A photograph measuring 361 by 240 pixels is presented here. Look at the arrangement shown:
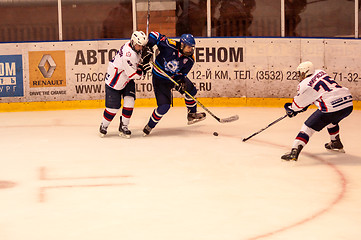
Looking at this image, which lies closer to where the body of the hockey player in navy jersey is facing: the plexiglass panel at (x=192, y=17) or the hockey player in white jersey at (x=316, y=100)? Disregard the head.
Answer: the hockey player in white jersey

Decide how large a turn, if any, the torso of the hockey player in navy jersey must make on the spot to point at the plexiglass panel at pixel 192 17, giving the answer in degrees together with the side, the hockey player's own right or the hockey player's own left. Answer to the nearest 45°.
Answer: approximately 135° to the hockey player's own left

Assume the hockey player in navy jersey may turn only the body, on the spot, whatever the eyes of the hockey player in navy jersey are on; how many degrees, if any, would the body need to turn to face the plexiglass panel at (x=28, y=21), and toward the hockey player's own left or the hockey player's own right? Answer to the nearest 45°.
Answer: approximately 180°

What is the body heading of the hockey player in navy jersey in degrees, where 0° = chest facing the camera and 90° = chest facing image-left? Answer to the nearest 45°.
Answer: approximately 315°

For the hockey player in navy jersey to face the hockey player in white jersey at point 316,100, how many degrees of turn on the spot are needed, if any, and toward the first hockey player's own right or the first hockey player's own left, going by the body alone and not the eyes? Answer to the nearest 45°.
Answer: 0° — they already face them

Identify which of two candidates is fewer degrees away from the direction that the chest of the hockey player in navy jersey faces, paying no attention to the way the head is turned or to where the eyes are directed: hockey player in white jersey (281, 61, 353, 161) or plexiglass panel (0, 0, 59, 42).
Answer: the hockey player in white jersey

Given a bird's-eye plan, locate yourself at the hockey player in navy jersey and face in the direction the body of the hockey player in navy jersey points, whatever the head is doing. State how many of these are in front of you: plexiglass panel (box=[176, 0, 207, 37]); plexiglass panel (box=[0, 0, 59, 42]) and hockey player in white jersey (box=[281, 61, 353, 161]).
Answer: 1
